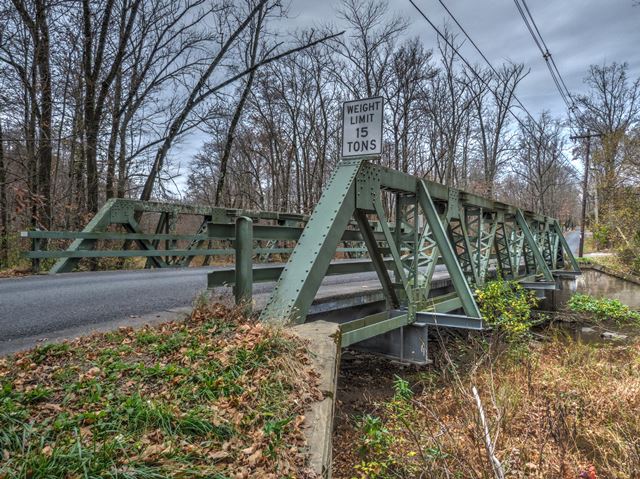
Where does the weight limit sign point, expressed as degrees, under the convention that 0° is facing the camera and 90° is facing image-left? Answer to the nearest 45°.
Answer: approximately 45°

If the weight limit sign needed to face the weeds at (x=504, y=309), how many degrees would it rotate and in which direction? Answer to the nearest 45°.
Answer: approximately 180°
